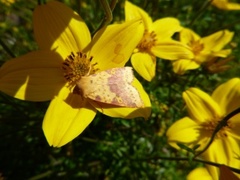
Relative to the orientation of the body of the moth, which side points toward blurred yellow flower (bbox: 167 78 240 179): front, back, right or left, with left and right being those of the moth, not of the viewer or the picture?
back

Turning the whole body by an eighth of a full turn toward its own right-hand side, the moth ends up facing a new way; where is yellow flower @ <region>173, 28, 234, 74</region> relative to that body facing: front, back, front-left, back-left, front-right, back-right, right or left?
right

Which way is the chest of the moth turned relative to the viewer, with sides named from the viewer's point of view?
facing to the left of the viewer

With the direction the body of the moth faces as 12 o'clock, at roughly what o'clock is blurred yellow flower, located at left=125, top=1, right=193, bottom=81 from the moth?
The blurred yellow flower is roughly at 4 o'clock from the moth.
